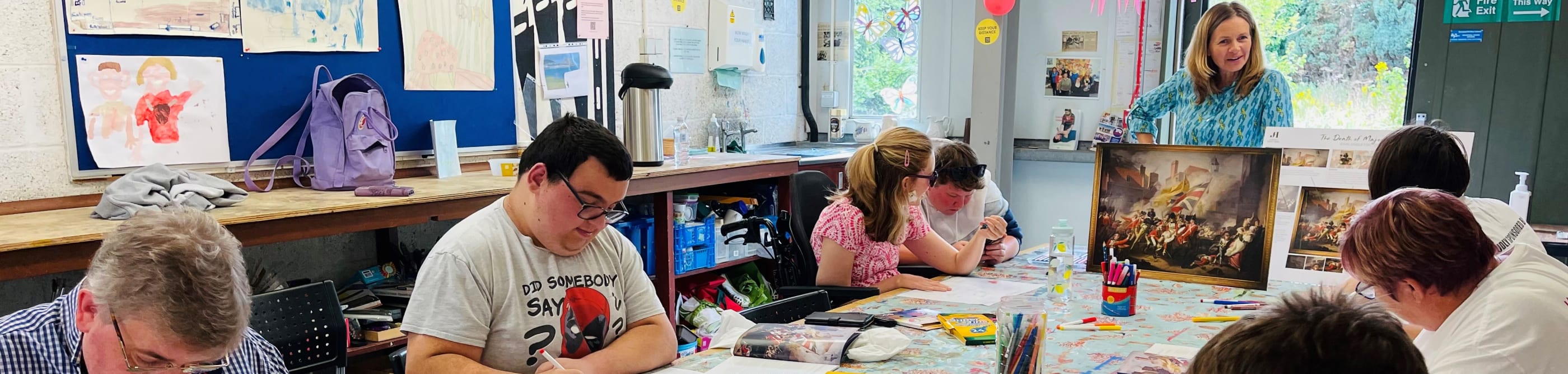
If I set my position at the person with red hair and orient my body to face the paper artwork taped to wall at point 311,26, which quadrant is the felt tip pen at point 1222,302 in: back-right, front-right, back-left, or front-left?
front-right

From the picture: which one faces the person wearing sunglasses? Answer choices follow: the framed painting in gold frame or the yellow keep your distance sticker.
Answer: the yellow keep your distance sticker

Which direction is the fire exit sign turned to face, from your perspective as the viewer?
facing the viewer

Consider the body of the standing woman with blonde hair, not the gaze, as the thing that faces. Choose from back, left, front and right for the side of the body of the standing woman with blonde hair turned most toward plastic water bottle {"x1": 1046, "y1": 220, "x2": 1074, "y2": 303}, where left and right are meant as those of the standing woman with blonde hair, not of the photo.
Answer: front

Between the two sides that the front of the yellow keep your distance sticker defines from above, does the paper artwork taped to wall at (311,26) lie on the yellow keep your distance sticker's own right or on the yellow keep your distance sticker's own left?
on the yellow keep your distance sticker's own right

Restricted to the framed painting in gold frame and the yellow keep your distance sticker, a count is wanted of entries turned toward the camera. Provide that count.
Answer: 2

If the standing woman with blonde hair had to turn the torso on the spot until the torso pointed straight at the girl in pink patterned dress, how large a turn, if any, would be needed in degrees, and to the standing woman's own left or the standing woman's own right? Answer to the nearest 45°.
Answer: approximately 45° to the standing woman's own right

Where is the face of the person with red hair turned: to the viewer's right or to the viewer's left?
to the viewer's left

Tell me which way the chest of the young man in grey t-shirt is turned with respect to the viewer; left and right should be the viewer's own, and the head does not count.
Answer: facing the viewer and to the right of the viewer

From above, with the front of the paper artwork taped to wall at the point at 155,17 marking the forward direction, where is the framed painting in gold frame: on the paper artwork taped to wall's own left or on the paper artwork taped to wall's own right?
on the paper artwork taped to wall's own left

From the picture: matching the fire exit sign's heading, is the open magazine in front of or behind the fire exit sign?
in front

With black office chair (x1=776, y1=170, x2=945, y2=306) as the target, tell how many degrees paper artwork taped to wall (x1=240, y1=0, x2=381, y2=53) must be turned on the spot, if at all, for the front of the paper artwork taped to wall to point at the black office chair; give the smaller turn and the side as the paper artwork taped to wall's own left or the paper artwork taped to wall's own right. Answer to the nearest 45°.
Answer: approximately 45° to the paper artwork taped to wall's own left

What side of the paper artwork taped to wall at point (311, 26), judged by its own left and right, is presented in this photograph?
front

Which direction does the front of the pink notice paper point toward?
toward the camera

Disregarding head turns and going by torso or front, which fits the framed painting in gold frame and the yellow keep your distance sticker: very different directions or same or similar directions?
same or similar directions

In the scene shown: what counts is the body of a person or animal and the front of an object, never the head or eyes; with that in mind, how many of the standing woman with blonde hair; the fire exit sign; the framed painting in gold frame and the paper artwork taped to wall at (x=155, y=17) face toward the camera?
4
